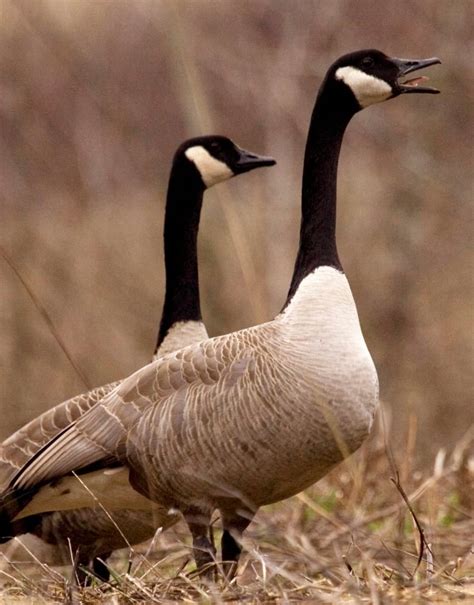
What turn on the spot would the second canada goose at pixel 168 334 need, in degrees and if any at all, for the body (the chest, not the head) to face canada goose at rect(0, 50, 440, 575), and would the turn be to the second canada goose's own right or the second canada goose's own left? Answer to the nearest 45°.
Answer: approximately 90° to the second canada goose's own right

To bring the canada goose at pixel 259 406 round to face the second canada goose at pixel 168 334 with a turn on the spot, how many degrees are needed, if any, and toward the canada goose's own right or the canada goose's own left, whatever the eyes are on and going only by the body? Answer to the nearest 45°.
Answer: approximately 90° to the canada goose's own left

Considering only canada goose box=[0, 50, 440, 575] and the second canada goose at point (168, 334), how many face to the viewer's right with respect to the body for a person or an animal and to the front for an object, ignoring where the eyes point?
2

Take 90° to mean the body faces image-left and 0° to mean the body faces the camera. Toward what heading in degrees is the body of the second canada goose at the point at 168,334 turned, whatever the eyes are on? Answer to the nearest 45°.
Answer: approximately 270°

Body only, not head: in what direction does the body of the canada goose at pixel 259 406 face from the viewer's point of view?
to the viewer's right
